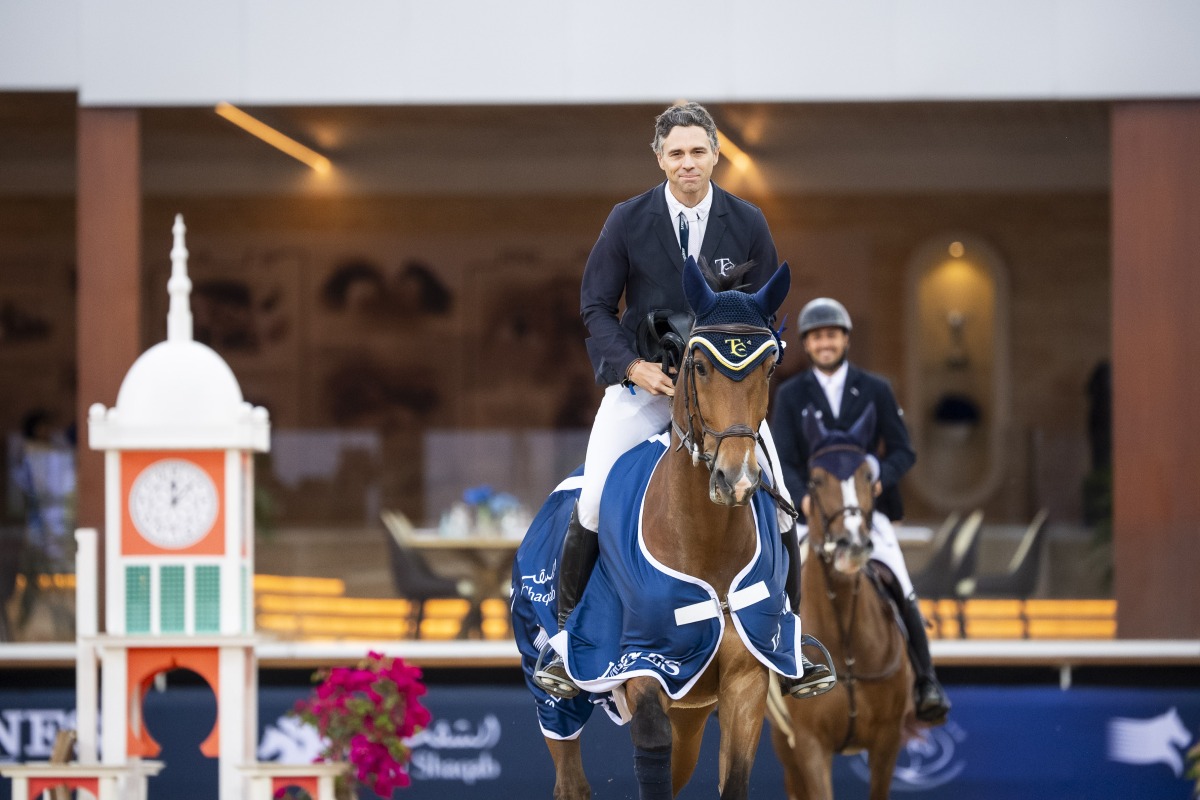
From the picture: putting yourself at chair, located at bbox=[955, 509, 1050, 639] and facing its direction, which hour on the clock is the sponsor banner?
The sponsor banner is roughly at 10 o'clock from the chair.

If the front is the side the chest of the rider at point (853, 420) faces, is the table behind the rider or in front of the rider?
behind

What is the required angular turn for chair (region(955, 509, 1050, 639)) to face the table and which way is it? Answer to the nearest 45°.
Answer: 0° — it already faces it

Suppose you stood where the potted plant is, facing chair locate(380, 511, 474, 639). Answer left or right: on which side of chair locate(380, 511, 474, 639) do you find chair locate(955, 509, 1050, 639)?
right

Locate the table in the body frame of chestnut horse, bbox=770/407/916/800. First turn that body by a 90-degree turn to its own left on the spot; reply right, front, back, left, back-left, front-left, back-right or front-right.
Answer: back-left

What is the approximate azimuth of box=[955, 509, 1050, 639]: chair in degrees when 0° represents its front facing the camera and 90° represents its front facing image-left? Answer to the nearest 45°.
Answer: approximately 90°

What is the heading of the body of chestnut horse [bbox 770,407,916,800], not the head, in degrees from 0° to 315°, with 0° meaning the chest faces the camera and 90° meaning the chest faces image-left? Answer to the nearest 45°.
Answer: approximately 0°

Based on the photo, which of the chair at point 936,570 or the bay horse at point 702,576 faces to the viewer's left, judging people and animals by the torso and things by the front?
the chair

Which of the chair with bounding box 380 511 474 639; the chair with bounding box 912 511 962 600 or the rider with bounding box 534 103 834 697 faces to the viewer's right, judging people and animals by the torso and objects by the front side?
the chair with bounding box 380 511 474 639

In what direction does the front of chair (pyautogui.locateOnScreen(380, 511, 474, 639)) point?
to the viewer's right

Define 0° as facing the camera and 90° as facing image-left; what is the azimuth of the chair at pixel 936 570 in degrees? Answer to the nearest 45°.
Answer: approximately 90°
